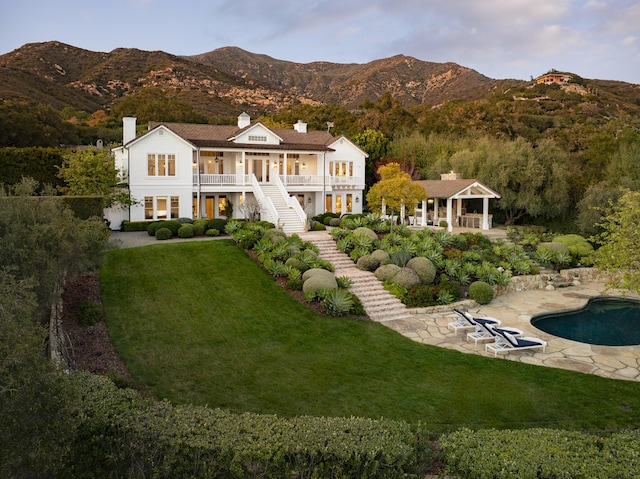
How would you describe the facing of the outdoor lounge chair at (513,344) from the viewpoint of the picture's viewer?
facing to the right of the viewer

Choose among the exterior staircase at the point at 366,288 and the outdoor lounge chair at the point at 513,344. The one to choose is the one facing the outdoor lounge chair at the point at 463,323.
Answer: the exterior staircase

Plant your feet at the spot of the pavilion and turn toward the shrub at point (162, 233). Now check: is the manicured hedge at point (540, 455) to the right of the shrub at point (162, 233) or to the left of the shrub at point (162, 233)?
left

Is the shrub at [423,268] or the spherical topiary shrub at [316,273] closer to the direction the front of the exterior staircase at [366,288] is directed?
the shrub

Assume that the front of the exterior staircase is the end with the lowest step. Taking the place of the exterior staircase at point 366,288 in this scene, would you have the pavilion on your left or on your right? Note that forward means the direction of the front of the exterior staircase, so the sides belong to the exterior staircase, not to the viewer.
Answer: on your left

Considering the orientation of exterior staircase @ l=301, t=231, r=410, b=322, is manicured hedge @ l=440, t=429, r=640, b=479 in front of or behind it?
in front

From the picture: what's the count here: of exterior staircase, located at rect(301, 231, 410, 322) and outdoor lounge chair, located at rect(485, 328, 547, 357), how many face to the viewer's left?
0

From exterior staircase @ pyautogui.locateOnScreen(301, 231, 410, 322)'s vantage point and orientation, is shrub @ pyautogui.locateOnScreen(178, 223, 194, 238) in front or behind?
behind

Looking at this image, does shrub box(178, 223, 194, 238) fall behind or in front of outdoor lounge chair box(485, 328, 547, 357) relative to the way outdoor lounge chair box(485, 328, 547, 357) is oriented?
behind

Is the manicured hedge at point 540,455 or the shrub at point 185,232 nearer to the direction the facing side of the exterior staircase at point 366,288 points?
the manicured hedge

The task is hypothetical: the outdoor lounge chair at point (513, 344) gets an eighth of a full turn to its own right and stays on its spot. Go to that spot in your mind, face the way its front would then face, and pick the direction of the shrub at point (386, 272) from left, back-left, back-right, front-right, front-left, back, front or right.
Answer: back

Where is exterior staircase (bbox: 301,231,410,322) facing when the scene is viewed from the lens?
facing the viewer and to the right of the viewer

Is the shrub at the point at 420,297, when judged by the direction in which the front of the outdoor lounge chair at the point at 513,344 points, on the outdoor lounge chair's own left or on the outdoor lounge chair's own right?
on the outdoor lounge chair's own left

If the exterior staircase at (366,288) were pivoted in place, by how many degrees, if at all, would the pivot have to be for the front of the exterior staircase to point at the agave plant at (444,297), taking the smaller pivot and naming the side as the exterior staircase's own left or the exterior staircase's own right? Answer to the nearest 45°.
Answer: approximately 45° to the exterior staircase's own left

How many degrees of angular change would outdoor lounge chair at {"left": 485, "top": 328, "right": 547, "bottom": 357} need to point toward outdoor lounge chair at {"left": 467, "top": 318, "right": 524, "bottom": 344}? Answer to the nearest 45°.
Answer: approximately 135° to its left

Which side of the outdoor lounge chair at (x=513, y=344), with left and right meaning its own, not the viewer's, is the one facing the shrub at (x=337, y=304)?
back

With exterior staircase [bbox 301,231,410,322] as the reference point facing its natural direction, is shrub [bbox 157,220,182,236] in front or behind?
behind
